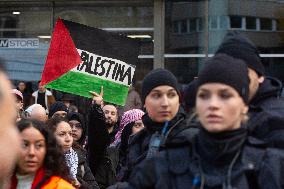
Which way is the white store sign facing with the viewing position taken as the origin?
facing the viewer
